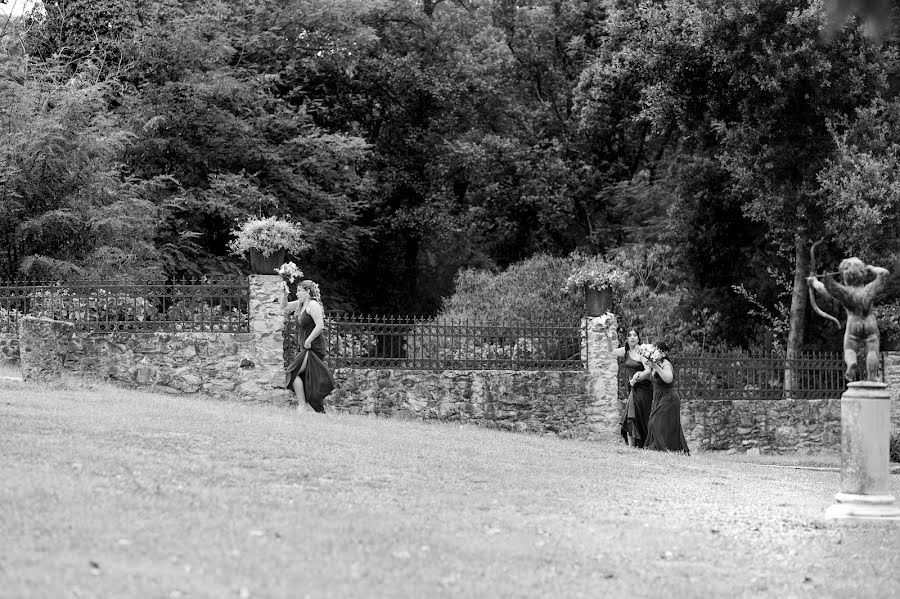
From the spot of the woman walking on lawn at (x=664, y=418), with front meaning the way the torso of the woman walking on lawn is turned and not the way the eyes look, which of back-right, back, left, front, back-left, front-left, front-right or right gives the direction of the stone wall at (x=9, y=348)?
front

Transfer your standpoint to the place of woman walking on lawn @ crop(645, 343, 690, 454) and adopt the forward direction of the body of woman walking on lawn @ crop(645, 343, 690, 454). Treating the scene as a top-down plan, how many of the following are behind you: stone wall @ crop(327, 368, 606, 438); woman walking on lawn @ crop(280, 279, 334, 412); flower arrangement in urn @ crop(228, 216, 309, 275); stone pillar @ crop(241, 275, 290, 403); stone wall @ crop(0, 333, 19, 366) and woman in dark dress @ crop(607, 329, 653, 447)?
0

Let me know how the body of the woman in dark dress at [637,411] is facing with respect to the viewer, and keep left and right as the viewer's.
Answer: facing the viewer and to the left of the viewer

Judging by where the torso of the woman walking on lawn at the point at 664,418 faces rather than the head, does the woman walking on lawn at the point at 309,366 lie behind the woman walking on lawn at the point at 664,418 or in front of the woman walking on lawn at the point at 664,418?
in front

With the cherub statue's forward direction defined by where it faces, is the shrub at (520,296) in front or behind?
in front

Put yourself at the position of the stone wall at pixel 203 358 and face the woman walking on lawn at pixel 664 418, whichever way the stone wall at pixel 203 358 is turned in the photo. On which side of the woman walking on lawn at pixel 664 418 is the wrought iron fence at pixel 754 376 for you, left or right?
left

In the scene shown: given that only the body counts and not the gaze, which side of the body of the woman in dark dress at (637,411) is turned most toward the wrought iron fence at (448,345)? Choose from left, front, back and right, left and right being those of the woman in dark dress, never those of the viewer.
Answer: right

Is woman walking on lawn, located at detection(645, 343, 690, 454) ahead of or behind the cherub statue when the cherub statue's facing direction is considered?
ahead

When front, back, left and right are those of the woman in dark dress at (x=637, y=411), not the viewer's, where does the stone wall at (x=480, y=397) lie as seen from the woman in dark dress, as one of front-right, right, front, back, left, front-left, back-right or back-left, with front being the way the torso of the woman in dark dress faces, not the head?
right

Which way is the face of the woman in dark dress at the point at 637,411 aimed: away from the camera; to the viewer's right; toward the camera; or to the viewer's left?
toward the camera

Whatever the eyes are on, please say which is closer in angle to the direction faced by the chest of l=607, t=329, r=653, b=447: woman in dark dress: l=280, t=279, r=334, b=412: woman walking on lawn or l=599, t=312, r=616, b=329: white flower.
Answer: the woman walking on lawn

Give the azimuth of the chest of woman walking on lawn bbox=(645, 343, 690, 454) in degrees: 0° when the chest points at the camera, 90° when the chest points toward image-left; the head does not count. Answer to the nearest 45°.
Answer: approximately 90°

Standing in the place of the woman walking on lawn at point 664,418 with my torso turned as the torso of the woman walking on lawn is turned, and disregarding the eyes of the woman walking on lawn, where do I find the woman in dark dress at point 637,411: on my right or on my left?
on my right

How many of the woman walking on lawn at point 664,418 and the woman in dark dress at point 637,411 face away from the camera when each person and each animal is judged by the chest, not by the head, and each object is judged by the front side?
0

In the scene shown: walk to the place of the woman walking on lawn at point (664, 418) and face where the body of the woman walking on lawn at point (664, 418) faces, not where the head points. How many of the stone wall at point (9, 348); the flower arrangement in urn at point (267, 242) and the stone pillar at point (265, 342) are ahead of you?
3
